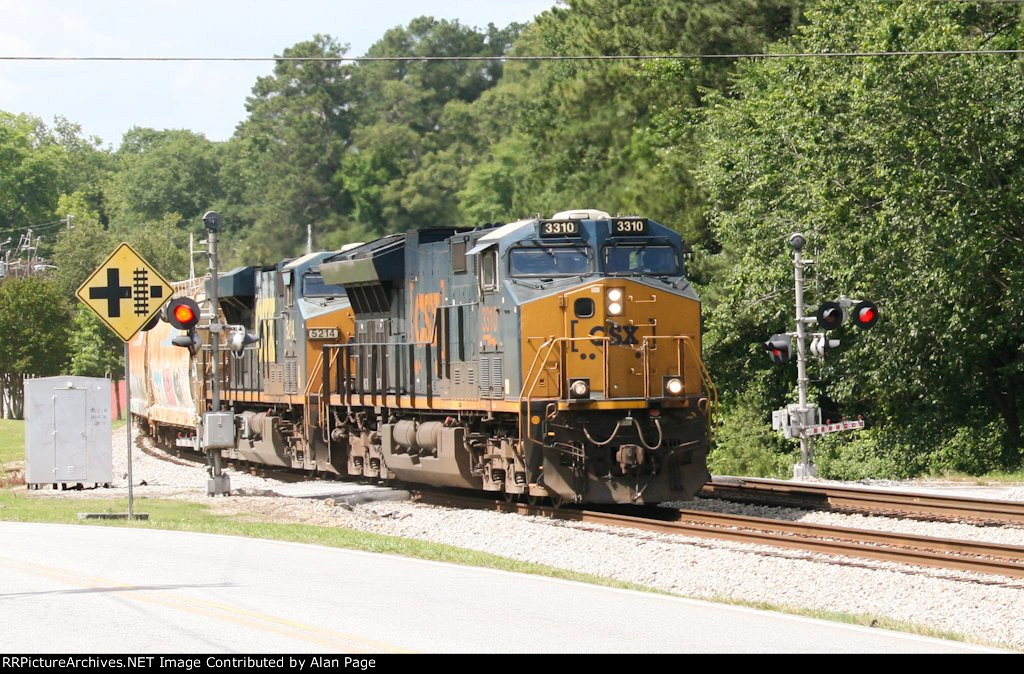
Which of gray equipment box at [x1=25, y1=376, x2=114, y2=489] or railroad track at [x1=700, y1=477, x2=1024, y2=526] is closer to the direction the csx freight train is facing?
the railroad track

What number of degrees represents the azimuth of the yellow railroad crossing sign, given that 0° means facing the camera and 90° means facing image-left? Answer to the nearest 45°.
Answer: approximately 0°

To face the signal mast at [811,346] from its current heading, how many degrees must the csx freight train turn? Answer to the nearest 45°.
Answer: approximately 90° to its left

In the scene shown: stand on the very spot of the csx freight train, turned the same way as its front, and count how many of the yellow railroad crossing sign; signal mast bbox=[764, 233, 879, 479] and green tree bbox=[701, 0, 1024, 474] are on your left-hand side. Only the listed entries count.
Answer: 2

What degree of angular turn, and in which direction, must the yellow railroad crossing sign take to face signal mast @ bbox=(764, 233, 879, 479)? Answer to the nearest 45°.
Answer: approximately 90° to its left

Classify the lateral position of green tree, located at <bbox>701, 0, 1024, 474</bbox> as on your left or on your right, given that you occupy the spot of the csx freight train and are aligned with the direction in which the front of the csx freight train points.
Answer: on your left

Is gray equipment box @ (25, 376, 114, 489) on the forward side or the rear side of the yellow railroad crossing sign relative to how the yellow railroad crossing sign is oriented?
on the rear side

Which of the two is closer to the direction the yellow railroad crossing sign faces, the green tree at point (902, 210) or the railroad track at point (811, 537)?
the railroad track

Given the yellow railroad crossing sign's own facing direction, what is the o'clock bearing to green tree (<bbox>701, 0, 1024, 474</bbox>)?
The green tree is roughly at 8 o'clock from the yellow railroad crossing sign.

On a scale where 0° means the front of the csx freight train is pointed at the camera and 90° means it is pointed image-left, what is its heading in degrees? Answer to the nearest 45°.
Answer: approximately 315°

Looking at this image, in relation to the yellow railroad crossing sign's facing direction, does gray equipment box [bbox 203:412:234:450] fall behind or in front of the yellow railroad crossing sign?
behind
